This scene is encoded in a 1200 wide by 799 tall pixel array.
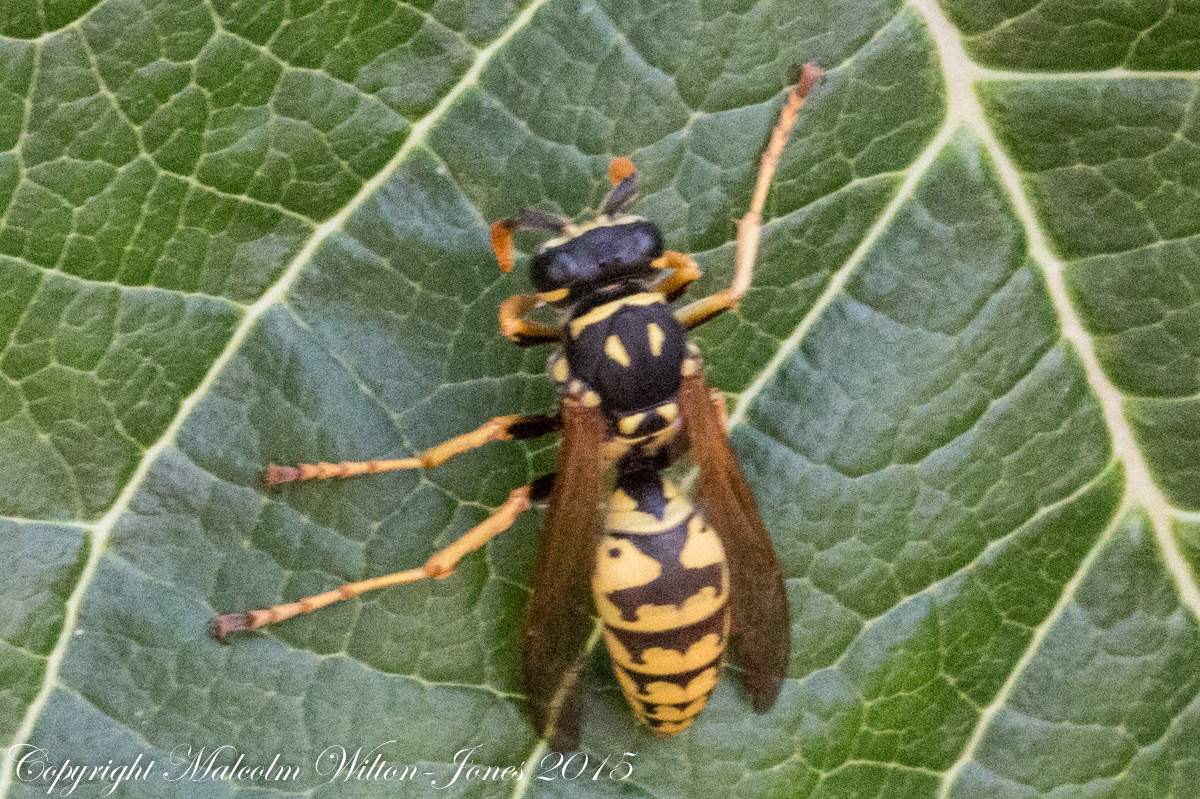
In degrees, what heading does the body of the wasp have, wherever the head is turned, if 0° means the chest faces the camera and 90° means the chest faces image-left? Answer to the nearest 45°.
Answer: approximately 180°
